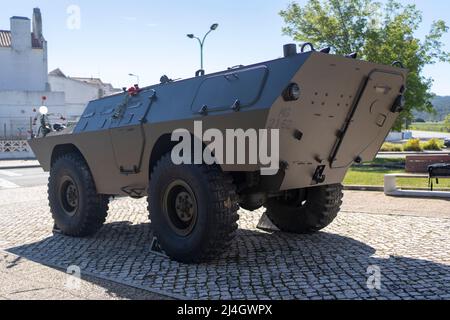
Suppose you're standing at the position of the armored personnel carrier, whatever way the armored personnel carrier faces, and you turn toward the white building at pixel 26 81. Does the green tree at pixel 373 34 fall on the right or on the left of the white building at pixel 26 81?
right

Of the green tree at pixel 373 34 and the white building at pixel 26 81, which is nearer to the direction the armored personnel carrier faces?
the white building

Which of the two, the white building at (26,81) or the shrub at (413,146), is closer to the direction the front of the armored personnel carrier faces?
the white building

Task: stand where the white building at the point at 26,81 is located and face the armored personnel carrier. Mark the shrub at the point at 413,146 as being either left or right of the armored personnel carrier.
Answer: left

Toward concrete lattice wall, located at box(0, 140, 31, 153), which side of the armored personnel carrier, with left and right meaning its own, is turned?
front

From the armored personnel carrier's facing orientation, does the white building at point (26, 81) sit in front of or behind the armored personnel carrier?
in front

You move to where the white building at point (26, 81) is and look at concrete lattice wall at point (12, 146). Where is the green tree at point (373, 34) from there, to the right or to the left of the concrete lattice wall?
left

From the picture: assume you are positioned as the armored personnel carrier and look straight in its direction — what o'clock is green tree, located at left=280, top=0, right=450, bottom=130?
The green tree is roughly at 2 o'clock from the armored personnel carrier.

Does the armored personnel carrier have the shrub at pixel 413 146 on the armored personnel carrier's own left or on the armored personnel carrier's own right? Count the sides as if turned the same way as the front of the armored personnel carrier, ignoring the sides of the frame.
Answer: on the armored personnel carrier's own right

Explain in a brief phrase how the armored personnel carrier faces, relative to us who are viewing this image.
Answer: facing away from the viewer and to the left of the viewer

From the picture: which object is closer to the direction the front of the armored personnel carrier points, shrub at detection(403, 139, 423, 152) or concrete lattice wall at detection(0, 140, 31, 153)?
the concrete lattice wall

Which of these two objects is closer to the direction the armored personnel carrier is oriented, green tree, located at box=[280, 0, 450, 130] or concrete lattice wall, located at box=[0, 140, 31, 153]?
the concrete lattice wall
